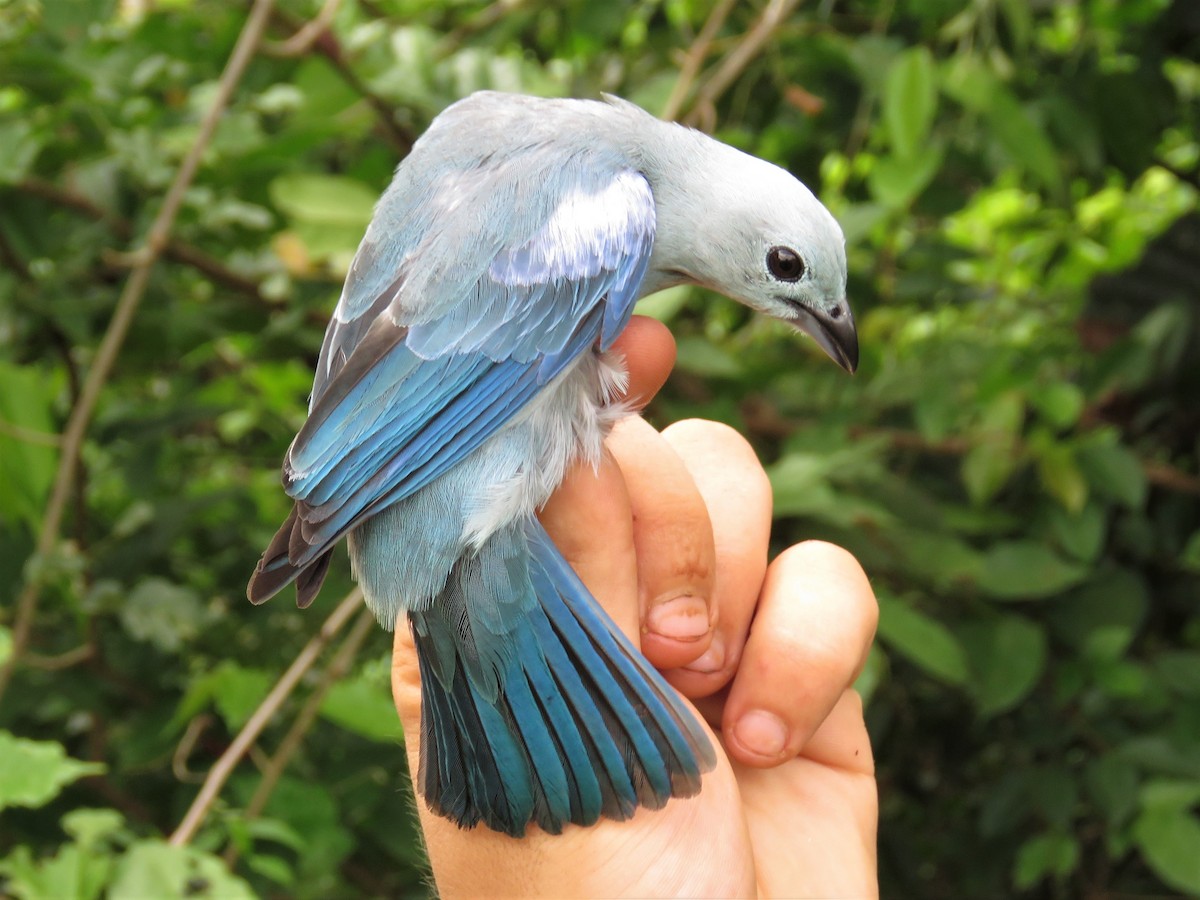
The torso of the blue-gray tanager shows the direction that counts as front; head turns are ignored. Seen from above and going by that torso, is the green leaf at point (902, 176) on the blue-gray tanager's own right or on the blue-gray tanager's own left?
on the blue-gray tanager's own left

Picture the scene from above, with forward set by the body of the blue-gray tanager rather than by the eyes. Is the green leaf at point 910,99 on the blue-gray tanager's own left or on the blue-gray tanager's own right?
on the blue-gray tanager's own left

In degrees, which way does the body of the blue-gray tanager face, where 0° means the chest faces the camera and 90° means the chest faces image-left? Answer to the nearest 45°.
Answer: approximately 270°

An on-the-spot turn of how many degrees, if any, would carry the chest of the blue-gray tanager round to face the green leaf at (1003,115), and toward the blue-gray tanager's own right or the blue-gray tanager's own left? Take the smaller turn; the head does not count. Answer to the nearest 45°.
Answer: approximately 45° to the blue-gray tanager's own left

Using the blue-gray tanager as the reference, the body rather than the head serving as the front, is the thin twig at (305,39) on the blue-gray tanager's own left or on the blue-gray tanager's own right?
on the blue-gray tanager's own left

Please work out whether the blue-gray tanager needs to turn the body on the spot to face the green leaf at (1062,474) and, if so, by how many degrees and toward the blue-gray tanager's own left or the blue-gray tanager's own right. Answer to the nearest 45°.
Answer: approximately 45° to the blue-gray tanager's own left

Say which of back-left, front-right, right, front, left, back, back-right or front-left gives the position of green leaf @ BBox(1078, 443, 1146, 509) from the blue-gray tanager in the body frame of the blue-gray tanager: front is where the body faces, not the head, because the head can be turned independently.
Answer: front-left

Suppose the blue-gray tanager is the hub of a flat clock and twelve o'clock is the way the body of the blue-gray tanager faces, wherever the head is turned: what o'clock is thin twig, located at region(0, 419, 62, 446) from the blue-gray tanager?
The thin twig is roughly at 7 o'clock from the blue-gray tanager.
